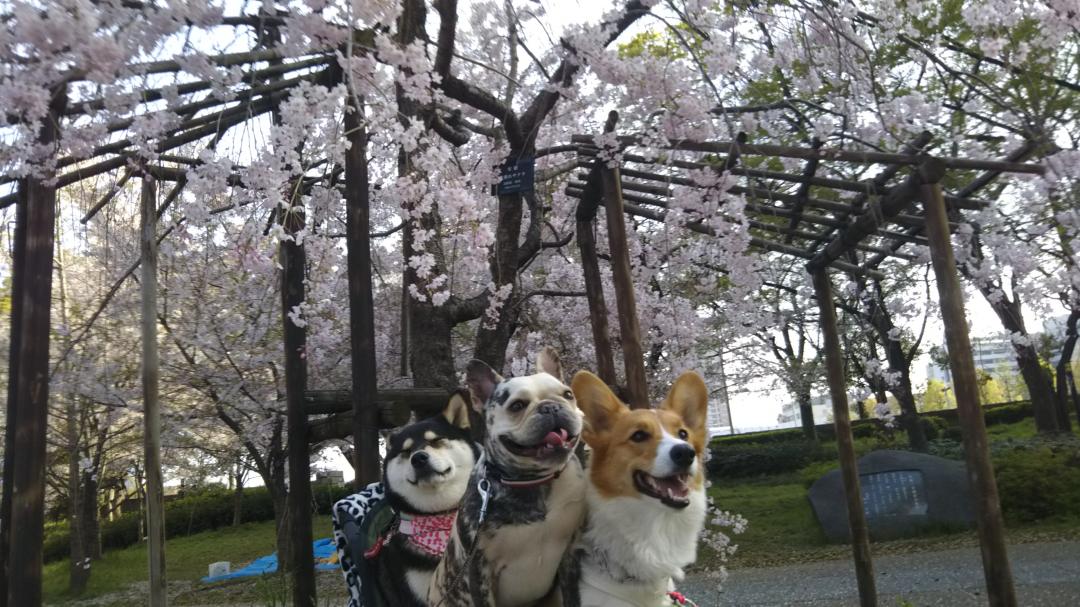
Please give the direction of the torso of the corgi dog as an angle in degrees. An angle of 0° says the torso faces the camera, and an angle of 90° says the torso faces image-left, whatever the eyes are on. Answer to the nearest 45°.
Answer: approximately 315°

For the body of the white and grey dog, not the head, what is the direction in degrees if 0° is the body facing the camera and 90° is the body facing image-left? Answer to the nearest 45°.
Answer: approximately 315°

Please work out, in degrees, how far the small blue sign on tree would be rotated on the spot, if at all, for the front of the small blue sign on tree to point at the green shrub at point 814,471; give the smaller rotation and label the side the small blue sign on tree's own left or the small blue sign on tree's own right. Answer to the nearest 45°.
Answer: approximately 135° to the small blue sign on tree's own left

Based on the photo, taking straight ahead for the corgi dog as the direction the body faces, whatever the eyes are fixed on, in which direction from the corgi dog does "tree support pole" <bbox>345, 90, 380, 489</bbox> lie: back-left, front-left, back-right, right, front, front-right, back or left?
back

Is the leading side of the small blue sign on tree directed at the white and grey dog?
yes

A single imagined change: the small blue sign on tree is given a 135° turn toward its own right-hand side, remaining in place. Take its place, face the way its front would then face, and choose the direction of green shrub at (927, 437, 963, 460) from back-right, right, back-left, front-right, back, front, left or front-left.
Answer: right

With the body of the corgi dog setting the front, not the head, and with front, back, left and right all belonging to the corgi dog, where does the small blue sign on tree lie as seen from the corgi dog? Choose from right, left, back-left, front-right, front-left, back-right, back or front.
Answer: back-left

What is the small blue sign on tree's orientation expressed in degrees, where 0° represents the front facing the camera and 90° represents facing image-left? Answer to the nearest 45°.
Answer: approximately 0°
